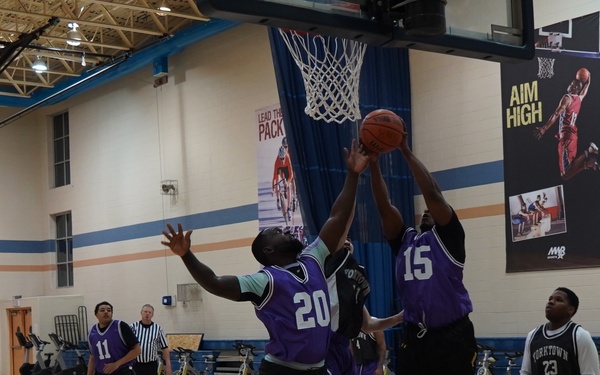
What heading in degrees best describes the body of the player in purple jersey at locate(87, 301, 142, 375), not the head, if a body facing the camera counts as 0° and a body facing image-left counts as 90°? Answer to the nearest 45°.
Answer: approximately 45°

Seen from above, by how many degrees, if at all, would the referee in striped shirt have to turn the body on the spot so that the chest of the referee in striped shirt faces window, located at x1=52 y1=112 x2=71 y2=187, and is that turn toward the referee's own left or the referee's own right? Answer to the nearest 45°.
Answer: approximately 180°

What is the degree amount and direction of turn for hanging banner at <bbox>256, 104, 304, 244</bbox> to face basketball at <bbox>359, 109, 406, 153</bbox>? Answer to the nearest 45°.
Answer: approximately 45° to its left

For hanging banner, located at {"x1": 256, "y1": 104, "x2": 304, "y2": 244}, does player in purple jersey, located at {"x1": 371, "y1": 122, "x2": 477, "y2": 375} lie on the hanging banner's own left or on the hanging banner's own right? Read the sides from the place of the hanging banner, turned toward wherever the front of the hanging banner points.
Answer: on the hanging banner's own left

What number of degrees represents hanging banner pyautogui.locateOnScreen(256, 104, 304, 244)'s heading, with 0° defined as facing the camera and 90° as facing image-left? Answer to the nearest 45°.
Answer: approximately 45°
